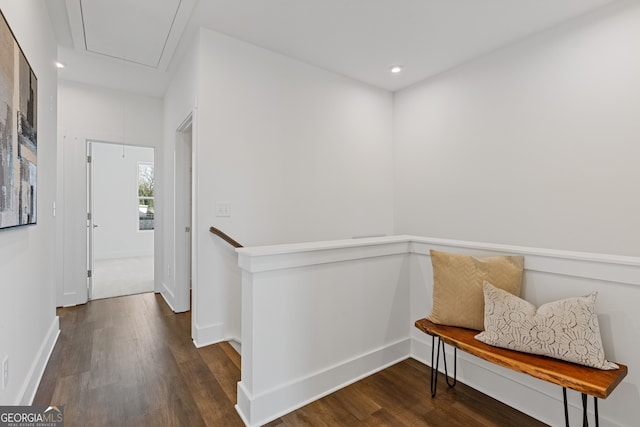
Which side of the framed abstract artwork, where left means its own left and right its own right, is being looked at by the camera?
right

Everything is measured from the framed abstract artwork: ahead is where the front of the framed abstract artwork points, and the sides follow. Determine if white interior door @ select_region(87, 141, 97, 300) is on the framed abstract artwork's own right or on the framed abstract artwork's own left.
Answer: on the framed abstract artwork's own left

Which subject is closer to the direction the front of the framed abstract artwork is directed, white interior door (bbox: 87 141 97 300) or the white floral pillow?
the white floral pillow
